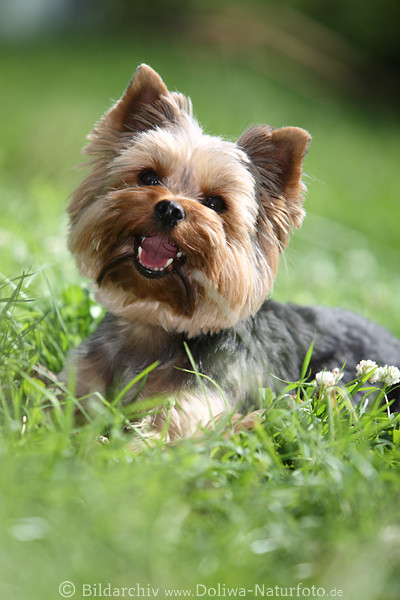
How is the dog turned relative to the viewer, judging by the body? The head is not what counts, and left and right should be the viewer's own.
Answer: facing the viewer and to the left of the viewer

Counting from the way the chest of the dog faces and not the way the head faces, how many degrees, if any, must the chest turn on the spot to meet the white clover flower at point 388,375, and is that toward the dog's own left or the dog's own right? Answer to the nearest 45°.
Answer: approximately 135° to the dog's own left
